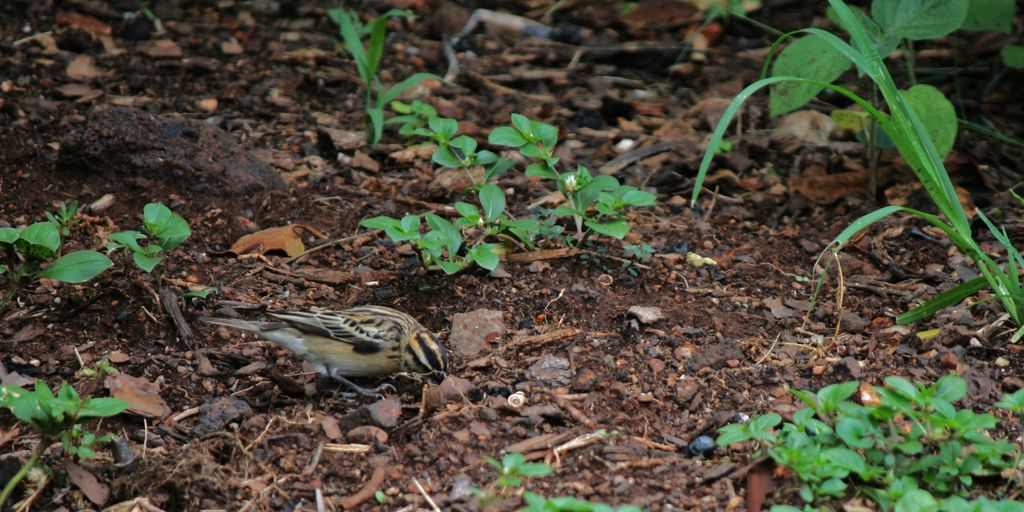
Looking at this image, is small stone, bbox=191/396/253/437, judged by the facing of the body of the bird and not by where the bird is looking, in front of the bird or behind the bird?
behind

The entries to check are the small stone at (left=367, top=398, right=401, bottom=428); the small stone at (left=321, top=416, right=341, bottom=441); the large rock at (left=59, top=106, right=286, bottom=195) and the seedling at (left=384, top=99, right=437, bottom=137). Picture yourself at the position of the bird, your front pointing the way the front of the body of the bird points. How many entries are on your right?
2

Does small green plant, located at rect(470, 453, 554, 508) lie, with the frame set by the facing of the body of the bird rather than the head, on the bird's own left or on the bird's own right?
on the bird's own right

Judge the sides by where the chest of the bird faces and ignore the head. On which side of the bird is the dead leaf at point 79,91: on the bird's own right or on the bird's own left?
on the bird's own left

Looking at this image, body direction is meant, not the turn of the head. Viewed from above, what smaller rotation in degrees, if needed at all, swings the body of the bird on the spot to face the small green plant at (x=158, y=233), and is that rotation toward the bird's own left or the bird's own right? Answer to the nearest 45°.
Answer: approximately 135° to the bird's own left

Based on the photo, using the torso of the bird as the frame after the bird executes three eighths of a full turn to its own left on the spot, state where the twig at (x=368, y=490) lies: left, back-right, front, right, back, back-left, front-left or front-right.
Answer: back-left

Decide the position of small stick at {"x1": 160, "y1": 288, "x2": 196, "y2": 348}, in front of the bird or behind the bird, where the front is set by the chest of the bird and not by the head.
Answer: behind

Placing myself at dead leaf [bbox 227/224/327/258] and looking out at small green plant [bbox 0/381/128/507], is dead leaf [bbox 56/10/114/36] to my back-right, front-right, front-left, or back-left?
back-right

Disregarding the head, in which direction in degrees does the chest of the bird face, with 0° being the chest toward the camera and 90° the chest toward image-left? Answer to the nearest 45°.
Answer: approximately 270°

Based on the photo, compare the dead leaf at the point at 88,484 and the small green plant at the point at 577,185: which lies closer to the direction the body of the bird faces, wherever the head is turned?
the small green plant

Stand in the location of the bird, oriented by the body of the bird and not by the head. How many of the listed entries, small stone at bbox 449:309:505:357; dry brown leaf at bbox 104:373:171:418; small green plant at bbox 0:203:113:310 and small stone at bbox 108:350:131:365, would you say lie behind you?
3

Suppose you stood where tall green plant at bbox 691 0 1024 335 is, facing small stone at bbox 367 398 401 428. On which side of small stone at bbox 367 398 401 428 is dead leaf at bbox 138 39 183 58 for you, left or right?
right
